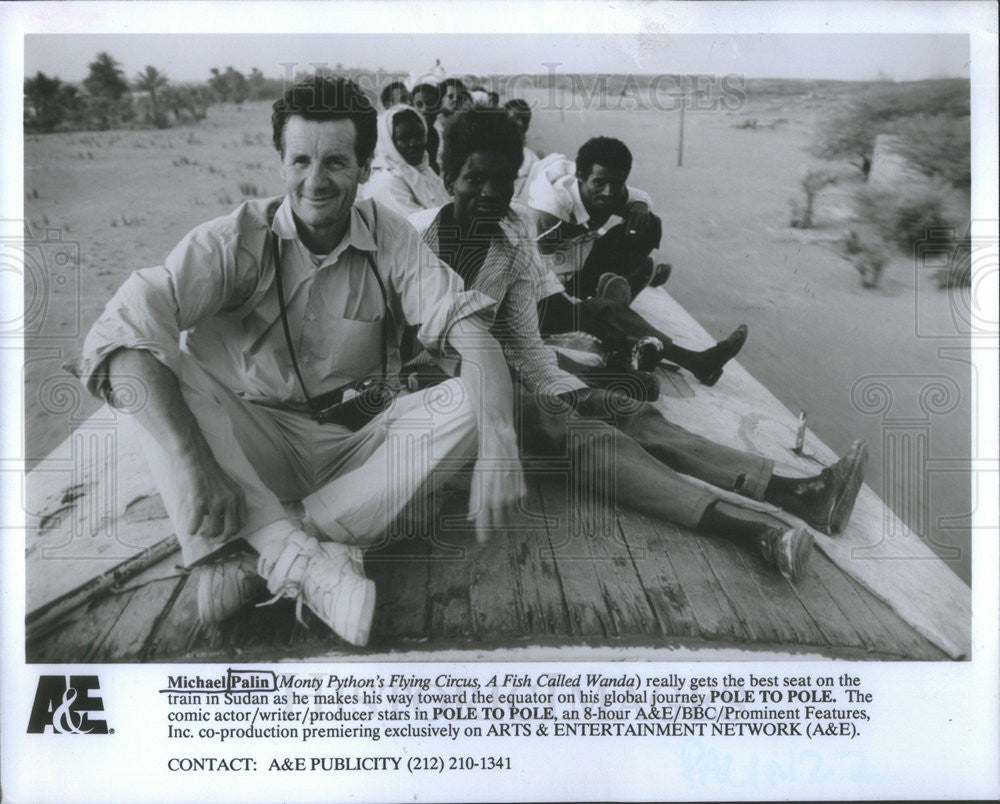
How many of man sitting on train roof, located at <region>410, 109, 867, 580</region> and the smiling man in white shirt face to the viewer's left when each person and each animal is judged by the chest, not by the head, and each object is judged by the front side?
0

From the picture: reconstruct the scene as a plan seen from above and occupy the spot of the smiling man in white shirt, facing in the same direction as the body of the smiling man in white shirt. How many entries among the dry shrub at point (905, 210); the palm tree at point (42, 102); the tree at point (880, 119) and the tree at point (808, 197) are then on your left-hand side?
3

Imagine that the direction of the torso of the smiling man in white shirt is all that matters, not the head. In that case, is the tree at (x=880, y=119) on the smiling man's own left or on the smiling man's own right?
on the smiling man's own left

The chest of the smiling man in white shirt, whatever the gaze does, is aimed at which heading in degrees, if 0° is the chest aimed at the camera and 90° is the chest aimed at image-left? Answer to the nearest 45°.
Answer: approximately 0°

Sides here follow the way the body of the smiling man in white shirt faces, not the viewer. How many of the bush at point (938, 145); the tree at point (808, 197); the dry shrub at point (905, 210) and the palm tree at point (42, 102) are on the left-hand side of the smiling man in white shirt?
3

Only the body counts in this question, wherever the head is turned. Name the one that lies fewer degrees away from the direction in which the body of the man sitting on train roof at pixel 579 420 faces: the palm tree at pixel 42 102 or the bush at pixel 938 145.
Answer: the bush

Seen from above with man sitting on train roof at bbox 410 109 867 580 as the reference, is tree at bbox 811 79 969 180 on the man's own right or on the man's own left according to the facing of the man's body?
on the man's own left

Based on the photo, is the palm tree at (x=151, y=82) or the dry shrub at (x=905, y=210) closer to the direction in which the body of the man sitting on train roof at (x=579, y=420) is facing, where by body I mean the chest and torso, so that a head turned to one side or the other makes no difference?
the dry shrub

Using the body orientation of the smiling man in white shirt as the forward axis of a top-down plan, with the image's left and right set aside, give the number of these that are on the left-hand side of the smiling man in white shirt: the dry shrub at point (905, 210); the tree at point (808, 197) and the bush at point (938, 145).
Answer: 3

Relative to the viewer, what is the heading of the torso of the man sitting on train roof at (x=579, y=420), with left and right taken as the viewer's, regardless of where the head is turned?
facing the viewer and to the right of the viewer

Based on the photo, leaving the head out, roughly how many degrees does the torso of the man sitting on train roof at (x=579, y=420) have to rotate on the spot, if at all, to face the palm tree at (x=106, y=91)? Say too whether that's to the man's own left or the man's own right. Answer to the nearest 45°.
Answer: approximately 135° to the man's own right

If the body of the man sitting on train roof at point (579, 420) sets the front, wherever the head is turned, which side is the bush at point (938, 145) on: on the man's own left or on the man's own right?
on the man's own left

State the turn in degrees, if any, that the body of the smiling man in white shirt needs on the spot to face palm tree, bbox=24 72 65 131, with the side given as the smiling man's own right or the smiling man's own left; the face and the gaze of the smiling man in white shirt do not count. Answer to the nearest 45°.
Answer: approximately 135° to the smiling man's own right

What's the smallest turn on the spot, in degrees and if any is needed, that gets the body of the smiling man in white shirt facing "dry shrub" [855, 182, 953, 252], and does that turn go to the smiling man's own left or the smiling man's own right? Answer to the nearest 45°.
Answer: approximately 90° to the smiling man's own left
